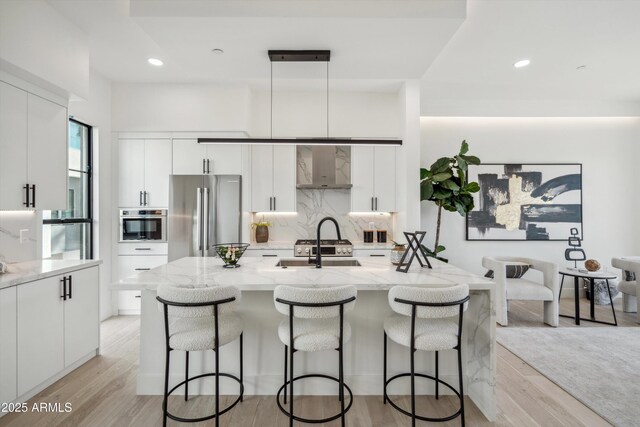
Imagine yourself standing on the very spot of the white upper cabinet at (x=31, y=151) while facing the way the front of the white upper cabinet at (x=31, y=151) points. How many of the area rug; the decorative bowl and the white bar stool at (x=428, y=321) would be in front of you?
3

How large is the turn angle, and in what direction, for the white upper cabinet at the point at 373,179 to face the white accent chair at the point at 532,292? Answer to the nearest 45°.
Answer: approximately 90° to its left

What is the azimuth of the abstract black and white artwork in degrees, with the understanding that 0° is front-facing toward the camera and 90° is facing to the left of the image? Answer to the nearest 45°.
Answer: approximately 0°

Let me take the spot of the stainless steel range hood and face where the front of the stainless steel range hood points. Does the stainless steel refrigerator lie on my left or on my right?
on my right

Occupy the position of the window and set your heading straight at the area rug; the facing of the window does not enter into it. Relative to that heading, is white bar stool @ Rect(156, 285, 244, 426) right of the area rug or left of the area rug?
right

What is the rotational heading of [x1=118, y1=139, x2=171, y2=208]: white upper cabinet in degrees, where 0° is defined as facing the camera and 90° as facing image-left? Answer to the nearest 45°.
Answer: approximately 0°

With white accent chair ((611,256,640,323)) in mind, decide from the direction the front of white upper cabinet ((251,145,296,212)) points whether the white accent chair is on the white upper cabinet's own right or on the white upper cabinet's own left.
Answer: on the white upper cabinet's own left
